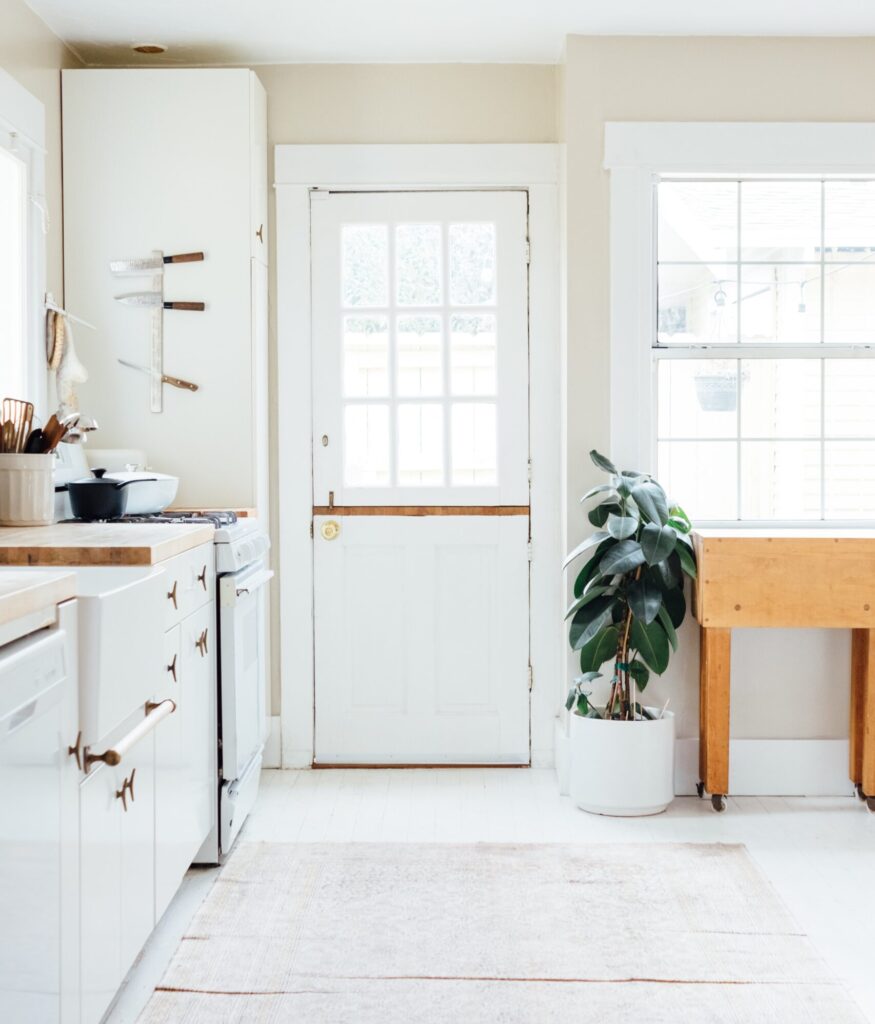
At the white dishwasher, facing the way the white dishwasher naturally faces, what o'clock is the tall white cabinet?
The tall white cabinet is roughly at 8 o'clock from the white dishwasher.

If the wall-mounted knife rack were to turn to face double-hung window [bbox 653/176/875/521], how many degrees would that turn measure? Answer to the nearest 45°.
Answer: approximately 90° to its left

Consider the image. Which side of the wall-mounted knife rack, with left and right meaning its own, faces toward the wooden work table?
left

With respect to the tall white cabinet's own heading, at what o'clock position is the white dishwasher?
The white dishwasher is roughly at 3 o'clock from the tall white cabinet.

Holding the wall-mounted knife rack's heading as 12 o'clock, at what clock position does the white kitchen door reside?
The white kitchen door is roughly at 9 o'clock from the wall-mounted knife rack.

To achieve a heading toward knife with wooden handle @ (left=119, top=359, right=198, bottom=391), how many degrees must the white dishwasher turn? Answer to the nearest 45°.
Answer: approximately 135° to its left

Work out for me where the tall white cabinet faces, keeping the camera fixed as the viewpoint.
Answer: facing to the right of the viewer

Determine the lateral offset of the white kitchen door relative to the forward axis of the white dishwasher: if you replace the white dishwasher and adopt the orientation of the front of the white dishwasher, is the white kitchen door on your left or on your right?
on your left
